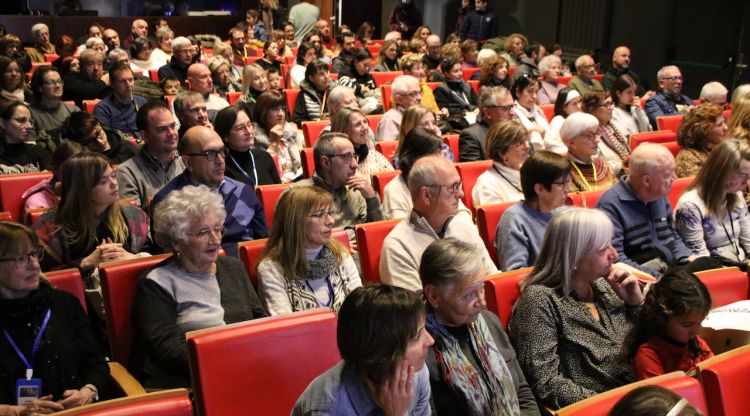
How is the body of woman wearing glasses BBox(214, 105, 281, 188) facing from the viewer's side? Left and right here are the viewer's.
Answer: facing the viewer and to the right of the viewer

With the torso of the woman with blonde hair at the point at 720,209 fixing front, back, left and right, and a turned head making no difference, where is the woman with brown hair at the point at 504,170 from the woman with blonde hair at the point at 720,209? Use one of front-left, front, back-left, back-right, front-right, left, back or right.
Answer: back-right

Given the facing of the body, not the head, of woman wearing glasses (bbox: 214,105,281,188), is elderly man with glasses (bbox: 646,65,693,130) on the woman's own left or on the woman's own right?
on the woman's own left

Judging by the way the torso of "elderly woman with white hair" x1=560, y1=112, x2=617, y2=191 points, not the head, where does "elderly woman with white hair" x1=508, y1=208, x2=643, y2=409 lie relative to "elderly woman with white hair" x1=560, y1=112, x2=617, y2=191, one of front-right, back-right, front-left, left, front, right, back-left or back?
front-right

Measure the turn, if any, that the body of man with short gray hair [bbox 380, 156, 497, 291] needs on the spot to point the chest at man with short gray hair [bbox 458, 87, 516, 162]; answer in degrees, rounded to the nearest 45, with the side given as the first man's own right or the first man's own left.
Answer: approximately 135° to the first man's own left

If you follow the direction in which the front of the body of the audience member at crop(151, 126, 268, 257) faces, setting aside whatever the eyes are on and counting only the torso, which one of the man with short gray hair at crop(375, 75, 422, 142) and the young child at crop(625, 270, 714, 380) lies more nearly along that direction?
the young child
